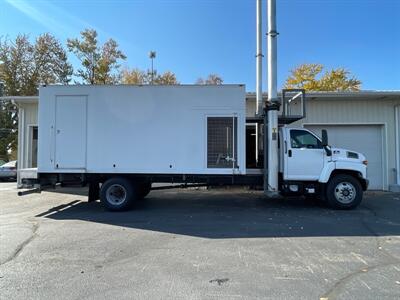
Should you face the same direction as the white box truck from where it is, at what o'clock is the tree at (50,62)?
The tree is roughly at 8 o'clock from the white box truck.

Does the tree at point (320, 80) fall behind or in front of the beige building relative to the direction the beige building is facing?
behind

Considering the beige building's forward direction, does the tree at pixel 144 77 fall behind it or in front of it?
behind

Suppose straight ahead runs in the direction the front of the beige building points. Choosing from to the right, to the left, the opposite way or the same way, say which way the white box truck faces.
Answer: to the left

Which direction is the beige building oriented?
toward the camera

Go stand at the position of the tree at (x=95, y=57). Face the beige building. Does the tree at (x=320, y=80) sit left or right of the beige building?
left

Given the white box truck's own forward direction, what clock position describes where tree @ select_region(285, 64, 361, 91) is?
The tree is roughly at 10 o'clock from the white box truck.

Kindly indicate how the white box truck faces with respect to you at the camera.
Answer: facing to the right of the viewer

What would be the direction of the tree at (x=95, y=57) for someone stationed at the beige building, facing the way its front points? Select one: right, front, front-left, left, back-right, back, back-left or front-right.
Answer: back-right

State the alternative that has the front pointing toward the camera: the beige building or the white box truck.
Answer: the beige building

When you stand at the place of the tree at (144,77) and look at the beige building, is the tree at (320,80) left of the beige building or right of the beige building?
left

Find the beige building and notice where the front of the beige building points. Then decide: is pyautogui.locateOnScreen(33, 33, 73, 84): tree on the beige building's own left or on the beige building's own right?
on the beige building's own right

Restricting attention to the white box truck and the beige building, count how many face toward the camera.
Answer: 1
